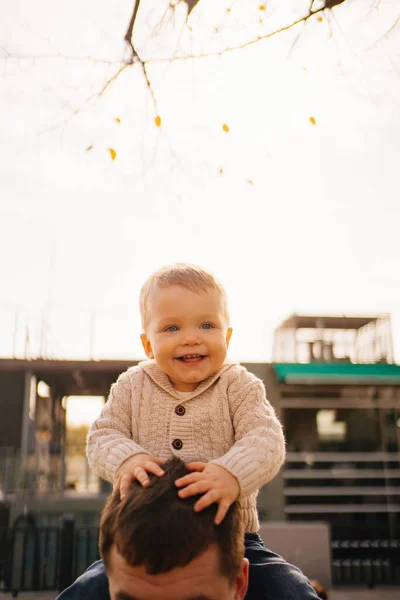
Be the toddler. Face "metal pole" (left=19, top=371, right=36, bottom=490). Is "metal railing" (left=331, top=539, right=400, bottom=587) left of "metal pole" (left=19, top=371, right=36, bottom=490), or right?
right

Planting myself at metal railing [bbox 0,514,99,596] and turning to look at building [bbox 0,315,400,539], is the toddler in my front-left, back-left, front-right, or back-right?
back-right

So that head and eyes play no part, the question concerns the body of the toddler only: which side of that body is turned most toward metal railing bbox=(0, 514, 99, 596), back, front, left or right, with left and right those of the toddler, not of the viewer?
back

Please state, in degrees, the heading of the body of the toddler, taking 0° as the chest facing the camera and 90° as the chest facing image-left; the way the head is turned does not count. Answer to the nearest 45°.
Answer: approximately 0°

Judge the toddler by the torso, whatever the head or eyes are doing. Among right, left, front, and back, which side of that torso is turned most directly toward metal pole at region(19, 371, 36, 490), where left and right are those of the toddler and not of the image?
back

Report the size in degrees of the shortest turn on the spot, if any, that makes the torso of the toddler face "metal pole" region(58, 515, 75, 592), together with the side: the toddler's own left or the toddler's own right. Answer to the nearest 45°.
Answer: approximately 180°

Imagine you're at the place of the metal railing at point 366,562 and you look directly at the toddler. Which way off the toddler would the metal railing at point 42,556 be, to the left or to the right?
right

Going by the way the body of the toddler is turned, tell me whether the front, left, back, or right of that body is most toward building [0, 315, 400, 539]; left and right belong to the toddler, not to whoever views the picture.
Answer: back
